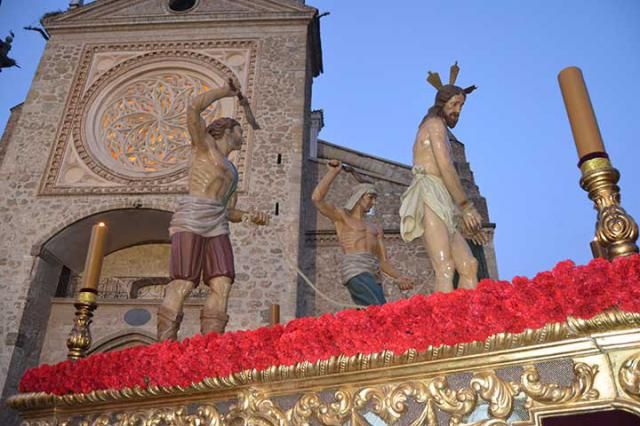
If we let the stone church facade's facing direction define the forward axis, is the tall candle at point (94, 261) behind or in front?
in front

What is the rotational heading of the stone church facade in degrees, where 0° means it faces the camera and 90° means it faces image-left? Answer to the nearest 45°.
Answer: approximately 0°

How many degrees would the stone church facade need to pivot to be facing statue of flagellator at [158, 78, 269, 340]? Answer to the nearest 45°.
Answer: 0° — it already faces it

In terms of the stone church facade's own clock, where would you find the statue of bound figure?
The statue of bound figure is roughly at 11 o'clock from the stone church facade.

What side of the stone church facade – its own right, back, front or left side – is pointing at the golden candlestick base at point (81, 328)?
front
